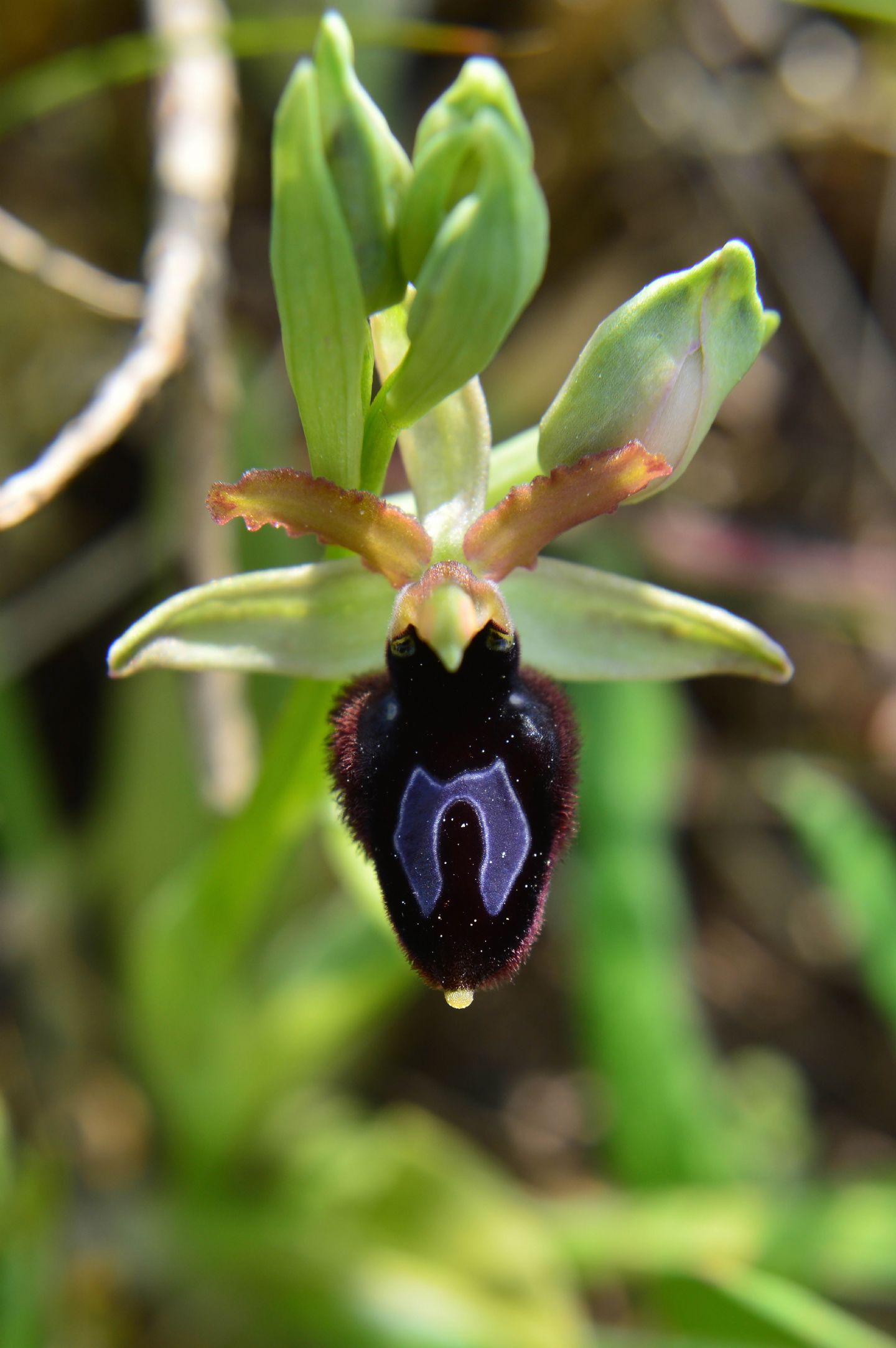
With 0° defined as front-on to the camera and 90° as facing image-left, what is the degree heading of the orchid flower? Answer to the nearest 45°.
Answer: approximately 0°

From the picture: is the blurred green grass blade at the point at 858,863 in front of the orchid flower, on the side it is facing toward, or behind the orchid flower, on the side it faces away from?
behind

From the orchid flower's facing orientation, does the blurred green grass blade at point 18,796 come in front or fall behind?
behind
